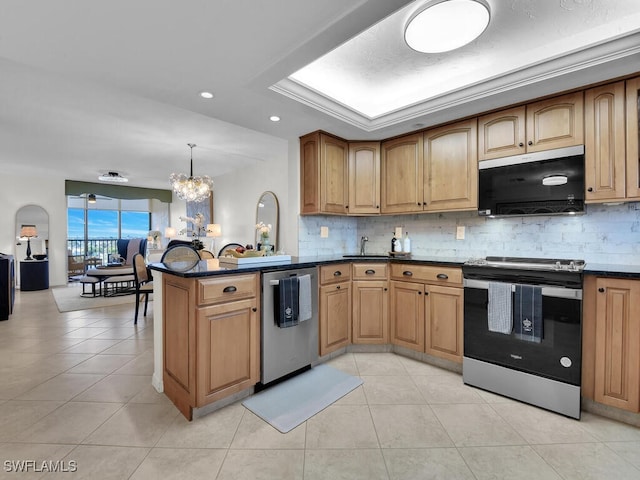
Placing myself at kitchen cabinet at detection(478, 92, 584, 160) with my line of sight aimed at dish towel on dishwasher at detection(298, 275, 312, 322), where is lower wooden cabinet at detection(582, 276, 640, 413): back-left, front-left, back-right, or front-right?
back-left

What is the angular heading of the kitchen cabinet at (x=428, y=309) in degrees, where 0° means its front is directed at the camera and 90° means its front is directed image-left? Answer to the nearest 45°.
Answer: approximately 45°

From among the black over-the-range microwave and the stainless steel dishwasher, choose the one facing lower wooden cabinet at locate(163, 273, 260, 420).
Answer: the black over-the-range microwave

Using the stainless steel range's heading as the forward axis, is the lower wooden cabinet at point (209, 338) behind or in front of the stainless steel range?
in front

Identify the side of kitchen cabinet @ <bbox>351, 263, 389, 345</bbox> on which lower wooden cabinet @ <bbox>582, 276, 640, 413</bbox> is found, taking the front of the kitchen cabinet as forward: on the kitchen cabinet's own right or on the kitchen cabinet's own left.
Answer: on the kitchen cabinet's own left

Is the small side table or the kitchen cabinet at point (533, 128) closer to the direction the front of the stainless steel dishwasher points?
the kitchen cabinet
